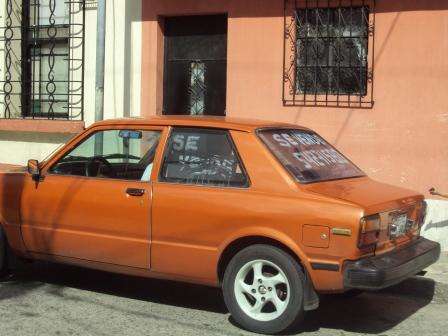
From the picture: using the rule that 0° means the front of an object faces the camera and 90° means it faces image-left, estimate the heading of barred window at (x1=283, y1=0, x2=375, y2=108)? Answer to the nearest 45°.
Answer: approximately 0°

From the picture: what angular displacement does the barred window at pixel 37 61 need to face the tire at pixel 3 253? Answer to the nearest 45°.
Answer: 0° — it already faces it

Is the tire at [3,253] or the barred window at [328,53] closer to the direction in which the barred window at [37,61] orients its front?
the tire

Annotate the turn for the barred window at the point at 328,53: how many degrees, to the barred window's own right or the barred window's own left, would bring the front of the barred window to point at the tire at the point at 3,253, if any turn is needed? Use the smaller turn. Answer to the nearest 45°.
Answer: approximately 45° to the barred window's own right

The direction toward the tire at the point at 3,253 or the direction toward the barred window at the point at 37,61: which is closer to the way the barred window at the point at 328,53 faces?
the tire

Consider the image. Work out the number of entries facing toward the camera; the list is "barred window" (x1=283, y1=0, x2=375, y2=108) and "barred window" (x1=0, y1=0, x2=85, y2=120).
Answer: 2

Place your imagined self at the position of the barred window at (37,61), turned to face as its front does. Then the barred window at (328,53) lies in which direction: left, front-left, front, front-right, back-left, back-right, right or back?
front-left

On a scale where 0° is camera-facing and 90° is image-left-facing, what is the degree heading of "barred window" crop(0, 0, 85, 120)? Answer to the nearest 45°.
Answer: approximately 0°

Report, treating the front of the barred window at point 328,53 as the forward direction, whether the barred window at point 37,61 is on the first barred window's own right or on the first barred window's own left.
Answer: on the first barred window's own right

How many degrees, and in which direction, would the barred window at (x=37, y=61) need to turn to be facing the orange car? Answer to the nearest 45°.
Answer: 0° — it already faces it
